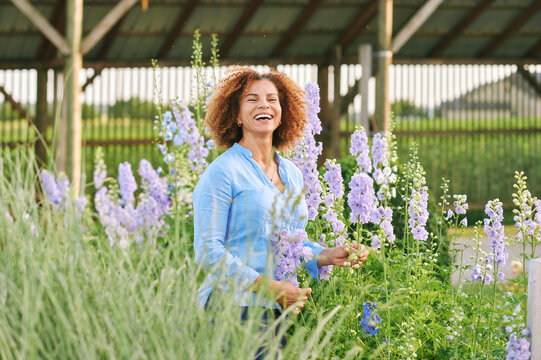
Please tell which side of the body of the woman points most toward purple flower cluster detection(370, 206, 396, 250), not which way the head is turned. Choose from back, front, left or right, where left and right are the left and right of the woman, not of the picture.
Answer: left

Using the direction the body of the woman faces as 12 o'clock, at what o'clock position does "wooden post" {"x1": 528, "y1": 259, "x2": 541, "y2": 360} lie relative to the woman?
The wooden post is roughly at 10 o'clock from the woman.

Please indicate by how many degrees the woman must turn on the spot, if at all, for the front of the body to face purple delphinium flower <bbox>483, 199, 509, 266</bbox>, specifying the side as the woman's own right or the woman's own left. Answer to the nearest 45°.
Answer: approximately 90° to the woman's own left

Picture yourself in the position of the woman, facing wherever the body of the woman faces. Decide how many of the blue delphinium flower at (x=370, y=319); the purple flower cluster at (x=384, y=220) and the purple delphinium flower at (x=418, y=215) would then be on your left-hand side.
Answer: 3
